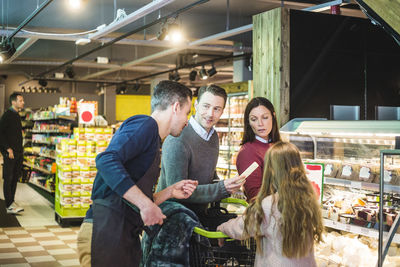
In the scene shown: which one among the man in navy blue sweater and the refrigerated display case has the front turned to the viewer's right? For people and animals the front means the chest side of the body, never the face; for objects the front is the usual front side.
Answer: the man in navy blue sweater

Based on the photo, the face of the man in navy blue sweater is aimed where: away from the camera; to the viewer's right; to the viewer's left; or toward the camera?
to the viewer's right

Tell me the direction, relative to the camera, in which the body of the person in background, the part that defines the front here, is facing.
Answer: to the viewer's right

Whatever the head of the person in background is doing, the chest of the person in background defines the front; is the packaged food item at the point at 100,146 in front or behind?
in front

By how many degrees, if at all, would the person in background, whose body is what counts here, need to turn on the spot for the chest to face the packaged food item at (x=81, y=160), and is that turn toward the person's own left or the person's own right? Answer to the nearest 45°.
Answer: approximately 45° to the person's own right

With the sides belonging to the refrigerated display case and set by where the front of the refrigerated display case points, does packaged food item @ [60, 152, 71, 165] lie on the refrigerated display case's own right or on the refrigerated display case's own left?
on the refrigerated display case's own right

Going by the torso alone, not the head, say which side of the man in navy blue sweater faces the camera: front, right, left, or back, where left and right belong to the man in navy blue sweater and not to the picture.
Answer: right

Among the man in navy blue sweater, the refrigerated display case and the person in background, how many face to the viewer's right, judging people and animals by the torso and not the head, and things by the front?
2

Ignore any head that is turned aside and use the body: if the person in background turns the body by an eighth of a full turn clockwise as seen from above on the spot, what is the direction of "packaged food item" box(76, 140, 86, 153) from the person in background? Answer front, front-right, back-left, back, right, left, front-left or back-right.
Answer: front

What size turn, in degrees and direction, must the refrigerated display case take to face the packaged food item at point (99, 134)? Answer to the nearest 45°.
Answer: approximately 90° to its right

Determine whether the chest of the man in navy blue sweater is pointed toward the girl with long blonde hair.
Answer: yes

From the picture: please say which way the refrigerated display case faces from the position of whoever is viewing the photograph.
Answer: facing the viewer and to the left of the viewer
